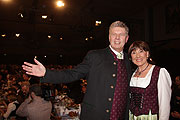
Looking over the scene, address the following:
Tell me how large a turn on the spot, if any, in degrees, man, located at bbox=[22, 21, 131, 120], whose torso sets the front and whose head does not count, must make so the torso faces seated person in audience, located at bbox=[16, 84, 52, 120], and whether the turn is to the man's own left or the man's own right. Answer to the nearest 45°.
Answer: approximately 180°

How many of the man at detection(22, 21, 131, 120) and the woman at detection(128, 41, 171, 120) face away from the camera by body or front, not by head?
0

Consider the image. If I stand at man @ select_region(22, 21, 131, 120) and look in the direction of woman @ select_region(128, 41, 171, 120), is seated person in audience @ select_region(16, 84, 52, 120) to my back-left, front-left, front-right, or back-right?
back-left

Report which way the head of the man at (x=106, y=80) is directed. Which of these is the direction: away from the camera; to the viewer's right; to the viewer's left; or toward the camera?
toward the camera

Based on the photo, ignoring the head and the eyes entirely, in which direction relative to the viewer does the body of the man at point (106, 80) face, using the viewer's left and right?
facing the viewer and to the right of the viewer

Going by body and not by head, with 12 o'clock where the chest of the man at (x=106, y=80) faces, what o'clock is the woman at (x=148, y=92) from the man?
The woman is roughly at 10 o'clock from the man.

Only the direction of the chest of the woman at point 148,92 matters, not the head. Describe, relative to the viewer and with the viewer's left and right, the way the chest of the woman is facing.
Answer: facing the viewer and to the left of the viewer
